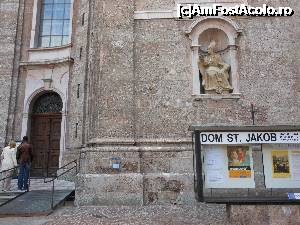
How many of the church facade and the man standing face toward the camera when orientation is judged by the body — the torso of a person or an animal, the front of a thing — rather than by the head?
1

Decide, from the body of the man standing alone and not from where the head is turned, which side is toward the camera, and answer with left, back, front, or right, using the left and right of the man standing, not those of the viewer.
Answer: back

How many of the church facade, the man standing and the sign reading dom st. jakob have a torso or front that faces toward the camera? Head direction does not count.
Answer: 2

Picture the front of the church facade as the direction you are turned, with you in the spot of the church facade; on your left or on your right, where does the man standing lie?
on your right

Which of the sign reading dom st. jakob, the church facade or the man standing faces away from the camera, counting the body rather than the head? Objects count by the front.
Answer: the man standing

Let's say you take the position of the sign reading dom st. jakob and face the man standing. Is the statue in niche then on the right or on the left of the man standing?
right

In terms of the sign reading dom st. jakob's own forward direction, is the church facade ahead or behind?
behind

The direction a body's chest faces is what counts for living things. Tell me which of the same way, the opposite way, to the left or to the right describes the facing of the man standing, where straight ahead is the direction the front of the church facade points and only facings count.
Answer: the opposite way

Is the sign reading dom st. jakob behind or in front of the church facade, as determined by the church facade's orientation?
in front

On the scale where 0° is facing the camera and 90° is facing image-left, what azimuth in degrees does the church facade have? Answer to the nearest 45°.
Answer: approximately 0°
